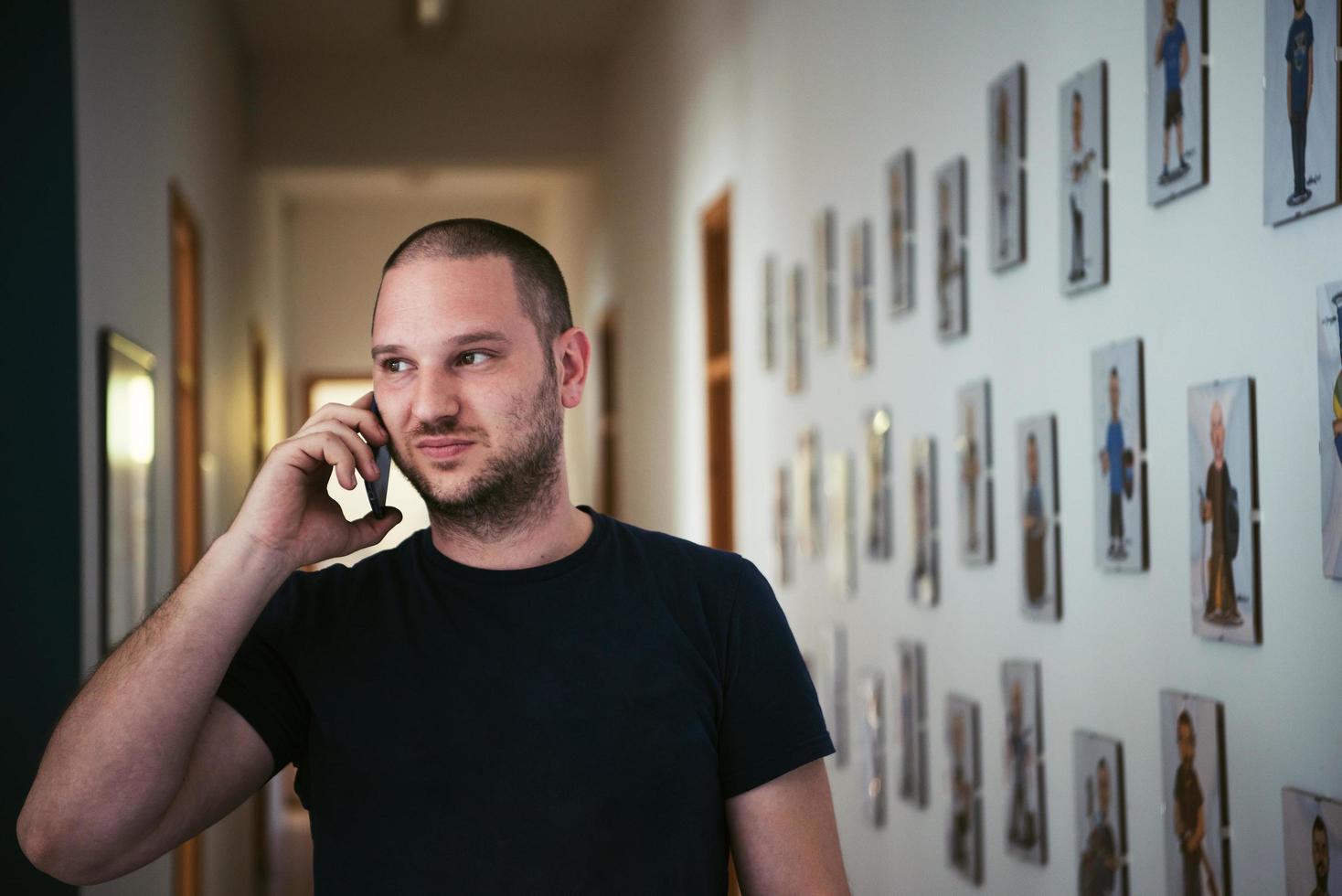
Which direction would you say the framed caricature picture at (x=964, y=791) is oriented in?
to the viewer's left

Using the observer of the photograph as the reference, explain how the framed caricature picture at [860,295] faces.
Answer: facing to the left of the viewer

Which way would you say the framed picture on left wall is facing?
to the viewer's right

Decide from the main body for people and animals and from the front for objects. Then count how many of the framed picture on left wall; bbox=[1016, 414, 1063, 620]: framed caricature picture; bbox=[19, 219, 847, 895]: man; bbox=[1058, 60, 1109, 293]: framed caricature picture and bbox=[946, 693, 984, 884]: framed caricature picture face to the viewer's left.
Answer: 3

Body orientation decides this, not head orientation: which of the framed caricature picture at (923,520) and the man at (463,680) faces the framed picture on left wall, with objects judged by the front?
the framed caricature picture

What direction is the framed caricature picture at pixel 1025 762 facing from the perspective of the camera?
to the viewer's left

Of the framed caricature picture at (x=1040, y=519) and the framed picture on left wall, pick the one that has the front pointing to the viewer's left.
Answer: the framed caricature picture

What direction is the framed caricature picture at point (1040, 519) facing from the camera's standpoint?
to the viewer's left

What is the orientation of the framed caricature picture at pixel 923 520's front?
to the viewer's left
